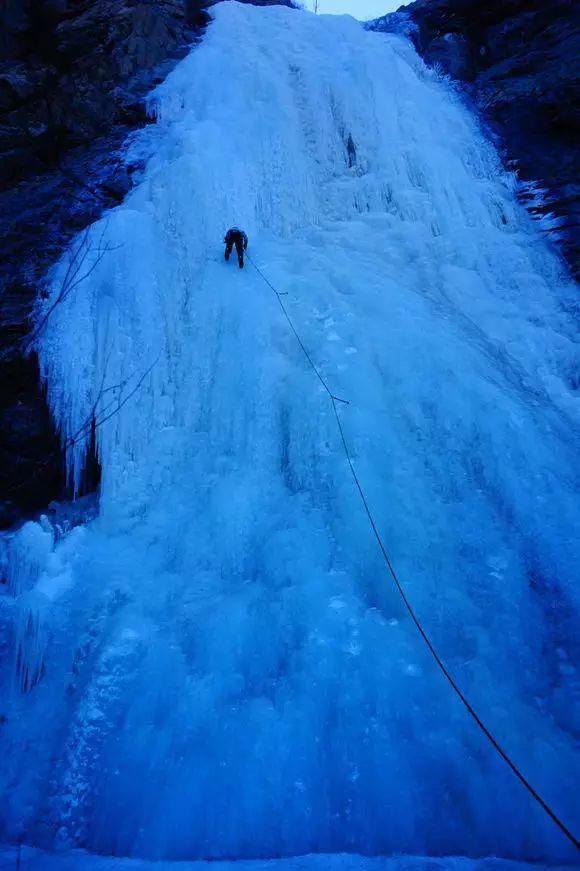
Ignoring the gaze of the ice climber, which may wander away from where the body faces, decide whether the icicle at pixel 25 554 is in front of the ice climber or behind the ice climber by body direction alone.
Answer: behind

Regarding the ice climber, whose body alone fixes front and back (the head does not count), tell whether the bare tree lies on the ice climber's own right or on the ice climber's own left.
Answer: on the ice climber's own left

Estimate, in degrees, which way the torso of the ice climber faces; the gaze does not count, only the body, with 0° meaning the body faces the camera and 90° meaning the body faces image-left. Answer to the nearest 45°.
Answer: approximately 180°

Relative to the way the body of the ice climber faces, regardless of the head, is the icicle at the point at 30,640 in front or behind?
behind
